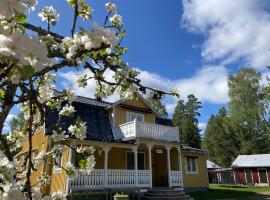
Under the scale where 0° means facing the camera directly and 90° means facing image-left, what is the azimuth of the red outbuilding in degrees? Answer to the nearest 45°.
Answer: approximately 0°

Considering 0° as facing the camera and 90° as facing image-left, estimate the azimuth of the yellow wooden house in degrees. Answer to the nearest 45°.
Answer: approximately 315°

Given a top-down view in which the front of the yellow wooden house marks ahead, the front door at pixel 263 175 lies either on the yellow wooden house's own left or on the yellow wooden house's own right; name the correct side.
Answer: on the yellow wooden house's own left

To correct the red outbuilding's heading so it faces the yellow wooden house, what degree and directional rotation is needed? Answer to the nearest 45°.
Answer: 0° — it already faces it

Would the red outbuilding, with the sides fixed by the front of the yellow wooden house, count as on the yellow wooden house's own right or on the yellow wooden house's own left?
on the yellow wooden house's own left
